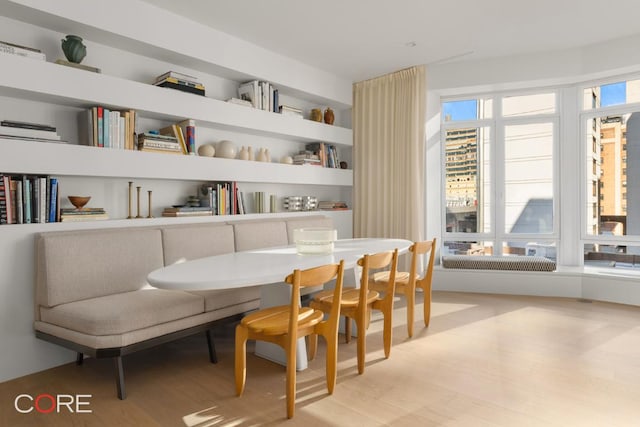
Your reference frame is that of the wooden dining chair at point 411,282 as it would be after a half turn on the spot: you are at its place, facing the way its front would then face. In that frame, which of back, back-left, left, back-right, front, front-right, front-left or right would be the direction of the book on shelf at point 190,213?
back-right

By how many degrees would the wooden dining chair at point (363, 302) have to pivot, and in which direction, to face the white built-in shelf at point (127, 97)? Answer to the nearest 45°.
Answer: approximately 45° to its left

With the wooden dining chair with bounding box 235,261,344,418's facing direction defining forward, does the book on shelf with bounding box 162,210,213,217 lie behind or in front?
in front

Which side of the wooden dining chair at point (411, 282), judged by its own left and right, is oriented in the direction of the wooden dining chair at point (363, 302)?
left

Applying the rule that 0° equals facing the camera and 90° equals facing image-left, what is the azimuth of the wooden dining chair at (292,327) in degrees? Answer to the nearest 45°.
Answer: approximately 135°

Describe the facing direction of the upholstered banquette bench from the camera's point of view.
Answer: facing the viewer and to the right of the viewer

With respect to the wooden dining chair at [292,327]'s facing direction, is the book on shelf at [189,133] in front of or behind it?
in front

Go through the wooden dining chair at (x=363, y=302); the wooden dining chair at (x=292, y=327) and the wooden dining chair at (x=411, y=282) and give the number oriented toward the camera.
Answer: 0

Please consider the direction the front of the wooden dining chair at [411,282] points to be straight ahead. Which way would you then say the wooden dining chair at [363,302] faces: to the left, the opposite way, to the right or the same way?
the same way

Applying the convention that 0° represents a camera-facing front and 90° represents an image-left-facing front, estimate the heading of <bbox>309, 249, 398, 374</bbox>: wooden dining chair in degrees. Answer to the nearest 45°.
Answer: approximately 135°

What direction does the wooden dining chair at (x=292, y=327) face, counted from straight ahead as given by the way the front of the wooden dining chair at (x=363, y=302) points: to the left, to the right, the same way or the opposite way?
the same way

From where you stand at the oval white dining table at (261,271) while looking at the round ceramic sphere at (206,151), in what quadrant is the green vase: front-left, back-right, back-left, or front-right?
front-left

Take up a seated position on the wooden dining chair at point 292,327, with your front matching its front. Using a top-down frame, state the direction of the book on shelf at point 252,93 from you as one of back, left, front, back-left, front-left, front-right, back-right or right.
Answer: front-right

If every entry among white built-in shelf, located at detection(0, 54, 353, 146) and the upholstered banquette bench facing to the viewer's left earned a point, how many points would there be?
0
